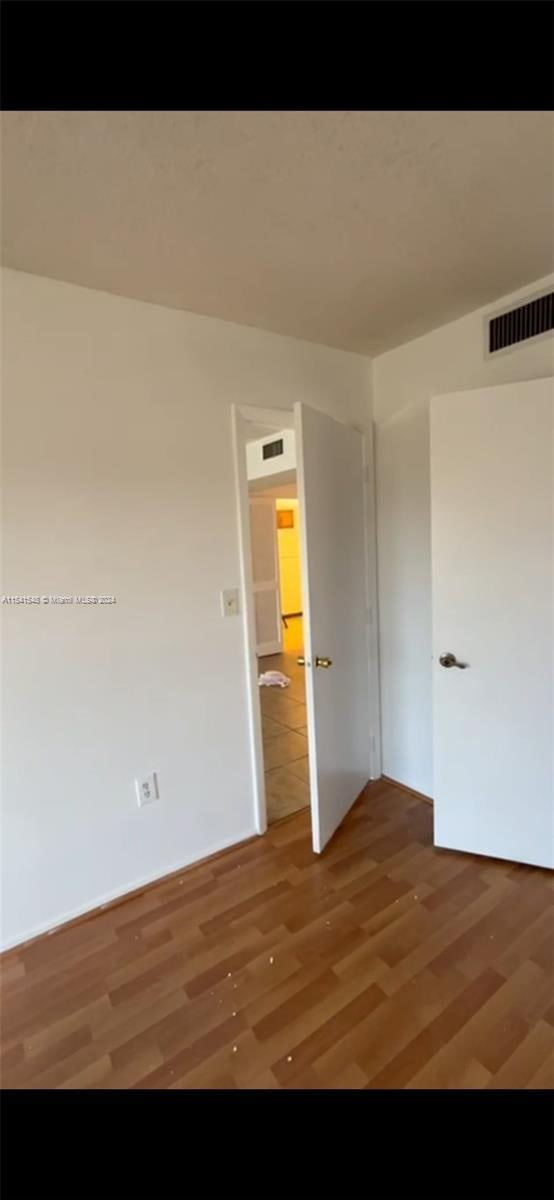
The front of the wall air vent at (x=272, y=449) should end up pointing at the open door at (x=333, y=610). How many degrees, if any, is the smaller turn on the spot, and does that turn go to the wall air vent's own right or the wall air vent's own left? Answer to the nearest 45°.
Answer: approximately 45° to the wall air vent's own left

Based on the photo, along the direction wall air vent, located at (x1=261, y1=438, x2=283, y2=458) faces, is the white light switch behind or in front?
in front

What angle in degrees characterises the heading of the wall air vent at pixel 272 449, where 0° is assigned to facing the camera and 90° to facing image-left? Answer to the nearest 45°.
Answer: approximately 45°

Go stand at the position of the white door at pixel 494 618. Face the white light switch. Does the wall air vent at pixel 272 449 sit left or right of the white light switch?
right

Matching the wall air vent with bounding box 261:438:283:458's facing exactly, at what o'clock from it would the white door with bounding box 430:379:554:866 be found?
The white door is roughly at 10 o'clock from the wall air vent.
